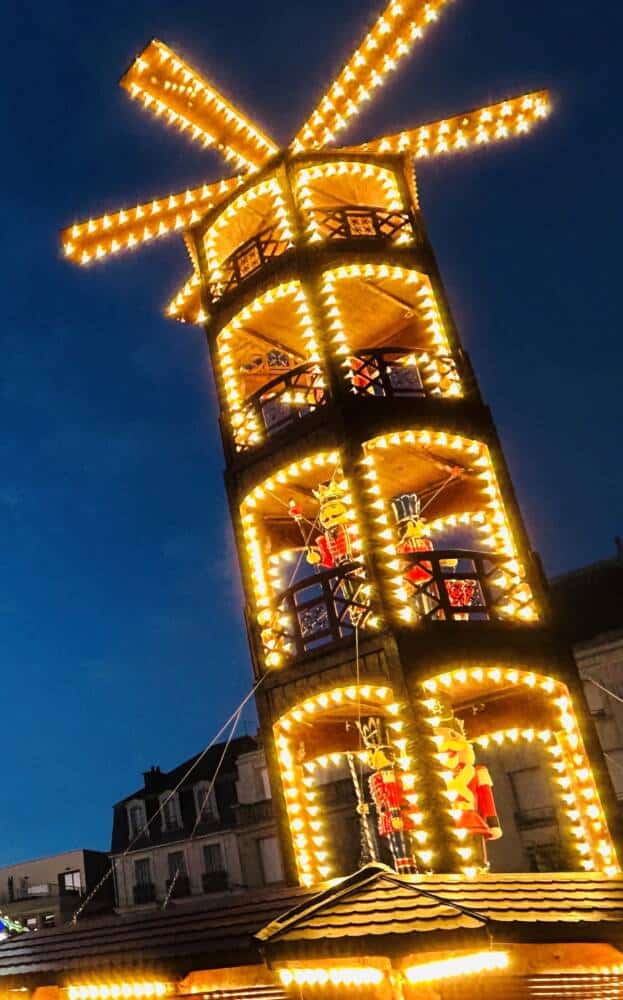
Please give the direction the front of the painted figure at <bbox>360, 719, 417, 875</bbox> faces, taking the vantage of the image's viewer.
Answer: facing the viewer

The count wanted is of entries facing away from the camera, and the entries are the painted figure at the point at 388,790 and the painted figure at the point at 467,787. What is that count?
0

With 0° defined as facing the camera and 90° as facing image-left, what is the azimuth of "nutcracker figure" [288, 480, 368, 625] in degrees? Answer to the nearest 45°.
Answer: approximately 45°

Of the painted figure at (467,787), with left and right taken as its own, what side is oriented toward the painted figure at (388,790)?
right

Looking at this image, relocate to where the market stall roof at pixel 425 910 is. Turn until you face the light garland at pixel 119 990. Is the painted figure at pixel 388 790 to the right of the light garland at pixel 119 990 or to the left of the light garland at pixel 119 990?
right

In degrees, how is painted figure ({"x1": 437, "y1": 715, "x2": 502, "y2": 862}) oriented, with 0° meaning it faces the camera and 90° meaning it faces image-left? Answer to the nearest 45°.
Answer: approximately 45°

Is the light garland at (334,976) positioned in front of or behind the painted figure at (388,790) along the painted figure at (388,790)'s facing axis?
in front

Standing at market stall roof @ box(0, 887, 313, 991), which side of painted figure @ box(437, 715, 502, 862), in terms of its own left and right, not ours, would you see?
front

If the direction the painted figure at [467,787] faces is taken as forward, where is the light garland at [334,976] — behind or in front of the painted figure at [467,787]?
in front
